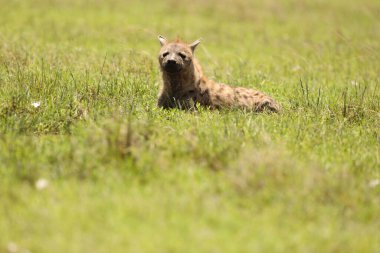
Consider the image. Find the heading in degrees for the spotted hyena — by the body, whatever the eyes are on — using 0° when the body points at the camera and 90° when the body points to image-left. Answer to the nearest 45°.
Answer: approximately 45°

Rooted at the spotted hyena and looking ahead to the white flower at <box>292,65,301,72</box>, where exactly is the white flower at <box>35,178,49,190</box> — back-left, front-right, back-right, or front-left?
back-right

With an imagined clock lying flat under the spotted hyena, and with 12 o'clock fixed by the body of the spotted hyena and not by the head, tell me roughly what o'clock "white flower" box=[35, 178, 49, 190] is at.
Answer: The white flower is roughly at 11 o'clock from the spotted hyena.

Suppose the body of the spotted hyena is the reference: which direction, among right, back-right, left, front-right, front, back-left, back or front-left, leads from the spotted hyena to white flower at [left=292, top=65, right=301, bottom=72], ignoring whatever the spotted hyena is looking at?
back

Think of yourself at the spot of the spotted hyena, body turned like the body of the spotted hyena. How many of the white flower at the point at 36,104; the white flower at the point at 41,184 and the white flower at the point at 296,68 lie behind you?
1

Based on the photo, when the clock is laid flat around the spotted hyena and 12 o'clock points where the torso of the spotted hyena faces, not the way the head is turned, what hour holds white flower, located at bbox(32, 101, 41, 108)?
The white flower is roughly at 12 o'clock from the spotted hyena.
